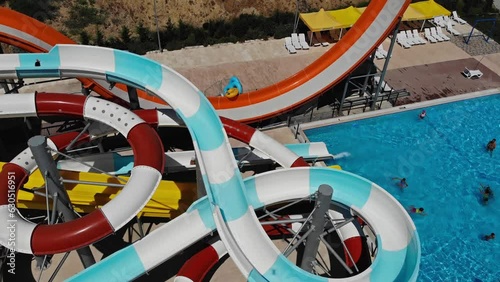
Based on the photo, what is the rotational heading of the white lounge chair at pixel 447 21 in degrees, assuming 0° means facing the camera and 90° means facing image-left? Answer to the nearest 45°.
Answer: approximately 315°

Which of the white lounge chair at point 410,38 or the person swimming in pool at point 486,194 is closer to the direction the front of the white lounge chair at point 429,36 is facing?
the person swimming in pool

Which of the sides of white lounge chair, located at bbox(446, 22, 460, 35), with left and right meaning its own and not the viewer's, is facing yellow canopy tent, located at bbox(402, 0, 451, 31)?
back

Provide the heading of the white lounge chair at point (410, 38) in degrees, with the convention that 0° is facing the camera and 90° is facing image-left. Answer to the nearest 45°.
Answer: approximately 315°

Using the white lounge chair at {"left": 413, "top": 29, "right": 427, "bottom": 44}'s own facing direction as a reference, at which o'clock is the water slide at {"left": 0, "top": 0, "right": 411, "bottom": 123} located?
The water slide is roughly at 2 o'clock from the white lounge chair.

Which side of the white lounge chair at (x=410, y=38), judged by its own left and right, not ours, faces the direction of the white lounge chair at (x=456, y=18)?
left

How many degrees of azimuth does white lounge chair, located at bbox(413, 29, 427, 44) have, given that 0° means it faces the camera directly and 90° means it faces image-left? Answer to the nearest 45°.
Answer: approximately 315°

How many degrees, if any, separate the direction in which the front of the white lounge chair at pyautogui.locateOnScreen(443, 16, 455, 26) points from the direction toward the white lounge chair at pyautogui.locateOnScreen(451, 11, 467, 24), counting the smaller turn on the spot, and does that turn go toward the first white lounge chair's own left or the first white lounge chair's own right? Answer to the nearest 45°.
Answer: approximately 90° to the first white lounge chair's own left

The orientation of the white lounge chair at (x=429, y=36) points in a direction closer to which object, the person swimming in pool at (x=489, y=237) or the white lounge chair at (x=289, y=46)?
the person swimming in pool

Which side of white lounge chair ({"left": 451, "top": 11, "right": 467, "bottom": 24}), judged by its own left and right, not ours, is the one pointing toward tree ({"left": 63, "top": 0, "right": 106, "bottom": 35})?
right

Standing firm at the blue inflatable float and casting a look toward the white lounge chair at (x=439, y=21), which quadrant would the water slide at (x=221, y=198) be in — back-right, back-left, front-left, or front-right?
back-right

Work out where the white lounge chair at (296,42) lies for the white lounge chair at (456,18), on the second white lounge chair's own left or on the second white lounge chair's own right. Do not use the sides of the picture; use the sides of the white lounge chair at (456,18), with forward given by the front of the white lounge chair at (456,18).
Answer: on the second white lounge chair's own right
